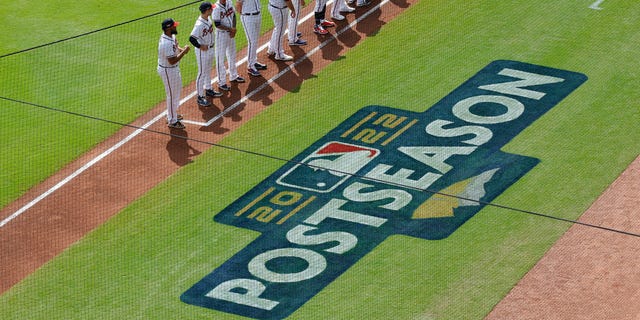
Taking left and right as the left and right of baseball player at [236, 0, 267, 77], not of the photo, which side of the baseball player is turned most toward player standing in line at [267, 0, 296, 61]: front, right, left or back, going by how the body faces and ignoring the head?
left

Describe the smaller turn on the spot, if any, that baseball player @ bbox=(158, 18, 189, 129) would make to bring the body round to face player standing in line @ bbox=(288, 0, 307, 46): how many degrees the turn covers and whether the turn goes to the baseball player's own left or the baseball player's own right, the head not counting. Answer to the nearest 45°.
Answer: approximately 45° to the baseball player's own left

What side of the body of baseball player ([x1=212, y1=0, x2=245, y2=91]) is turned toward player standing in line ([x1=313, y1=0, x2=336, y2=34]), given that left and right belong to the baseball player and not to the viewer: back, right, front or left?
left

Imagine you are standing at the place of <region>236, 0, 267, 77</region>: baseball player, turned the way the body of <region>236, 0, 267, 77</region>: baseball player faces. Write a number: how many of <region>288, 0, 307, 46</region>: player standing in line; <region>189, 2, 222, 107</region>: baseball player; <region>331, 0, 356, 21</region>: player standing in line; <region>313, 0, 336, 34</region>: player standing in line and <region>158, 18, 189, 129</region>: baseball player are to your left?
3

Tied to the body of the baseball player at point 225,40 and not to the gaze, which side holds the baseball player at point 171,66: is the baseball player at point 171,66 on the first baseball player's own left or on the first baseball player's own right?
on the first baseball player's own right

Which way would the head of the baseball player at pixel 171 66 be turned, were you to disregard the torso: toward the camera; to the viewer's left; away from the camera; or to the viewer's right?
to the viewer's right

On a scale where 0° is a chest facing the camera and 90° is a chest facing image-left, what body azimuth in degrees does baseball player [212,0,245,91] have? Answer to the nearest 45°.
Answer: approximately 315°

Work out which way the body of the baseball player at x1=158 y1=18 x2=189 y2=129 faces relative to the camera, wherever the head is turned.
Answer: to the viewer's right
